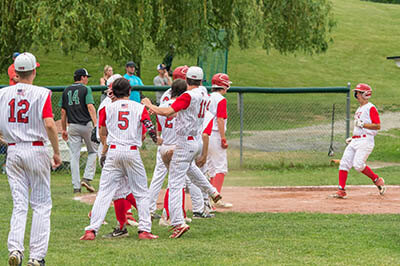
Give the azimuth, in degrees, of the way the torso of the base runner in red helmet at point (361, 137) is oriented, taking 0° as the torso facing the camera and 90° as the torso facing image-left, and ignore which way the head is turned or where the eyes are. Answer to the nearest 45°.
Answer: approximately 45°

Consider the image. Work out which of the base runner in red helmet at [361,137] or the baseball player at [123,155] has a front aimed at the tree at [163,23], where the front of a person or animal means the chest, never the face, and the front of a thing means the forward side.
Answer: the baseball player

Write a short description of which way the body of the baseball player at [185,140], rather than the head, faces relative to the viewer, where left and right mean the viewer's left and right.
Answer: facing away from the viewer and to the left of the viewer

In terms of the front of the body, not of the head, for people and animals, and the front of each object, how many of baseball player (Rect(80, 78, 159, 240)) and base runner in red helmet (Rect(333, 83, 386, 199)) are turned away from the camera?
1

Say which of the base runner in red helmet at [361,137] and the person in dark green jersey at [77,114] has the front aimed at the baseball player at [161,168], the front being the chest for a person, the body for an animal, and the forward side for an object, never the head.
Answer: the base runner in red helmet

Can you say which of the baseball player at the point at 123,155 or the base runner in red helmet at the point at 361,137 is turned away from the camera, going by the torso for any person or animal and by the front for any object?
the baseball player

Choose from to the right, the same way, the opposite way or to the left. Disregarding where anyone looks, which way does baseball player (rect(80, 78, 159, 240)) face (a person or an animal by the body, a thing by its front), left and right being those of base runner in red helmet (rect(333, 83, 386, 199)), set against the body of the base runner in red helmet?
to the right

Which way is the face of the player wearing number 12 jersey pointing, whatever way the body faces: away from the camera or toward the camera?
away from the camera

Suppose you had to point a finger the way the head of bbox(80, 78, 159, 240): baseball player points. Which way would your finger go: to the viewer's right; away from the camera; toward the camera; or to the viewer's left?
away from the camera

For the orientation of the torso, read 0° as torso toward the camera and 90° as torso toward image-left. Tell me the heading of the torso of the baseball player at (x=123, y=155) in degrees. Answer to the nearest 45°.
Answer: approximately 180°

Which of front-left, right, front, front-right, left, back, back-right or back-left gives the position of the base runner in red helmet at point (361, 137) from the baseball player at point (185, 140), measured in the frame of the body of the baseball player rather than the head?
right

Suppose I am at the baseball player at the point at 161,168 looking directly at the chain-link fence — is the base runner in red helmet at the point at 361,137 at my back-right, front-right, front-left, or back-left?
front-right

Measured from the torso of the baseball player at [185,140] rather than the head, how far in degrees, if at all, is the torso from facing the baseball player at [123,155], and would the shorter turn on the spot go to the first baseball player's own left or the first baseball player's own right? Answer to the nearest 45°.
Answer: approximately 90° to the first baseball player's own left

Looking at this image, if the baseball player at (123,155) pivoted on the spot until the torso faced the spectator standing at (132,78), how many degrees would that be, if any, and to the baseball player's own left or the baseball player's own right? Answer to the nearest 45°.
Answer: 0° — they already face them
